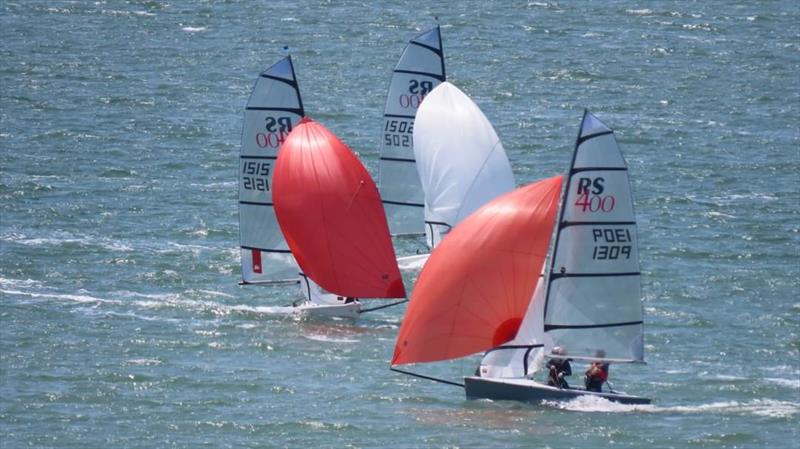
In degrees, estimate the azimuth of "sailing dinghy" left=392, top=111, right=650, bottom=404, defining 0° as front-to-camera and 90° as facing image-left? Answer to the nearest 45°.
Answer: approximately 90°

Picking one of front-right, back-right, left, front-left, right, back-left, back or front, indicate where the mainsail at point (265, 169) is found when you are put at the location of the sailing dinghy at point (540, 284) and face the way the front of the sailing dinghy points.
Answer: front-right

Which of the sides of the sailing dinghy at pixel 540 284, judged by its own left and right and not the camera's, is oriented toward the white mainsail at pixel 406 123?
right

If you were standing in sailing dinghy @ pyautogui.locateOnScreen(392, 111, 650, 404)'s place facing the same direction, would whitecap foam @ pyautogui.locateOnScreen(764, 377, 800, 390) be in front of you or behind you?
behind

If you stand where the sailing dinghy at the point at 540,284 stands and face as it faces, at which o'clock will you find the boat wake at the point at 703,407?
The boat wake is roughly at 6 o'clock from the sailing dinghy.
